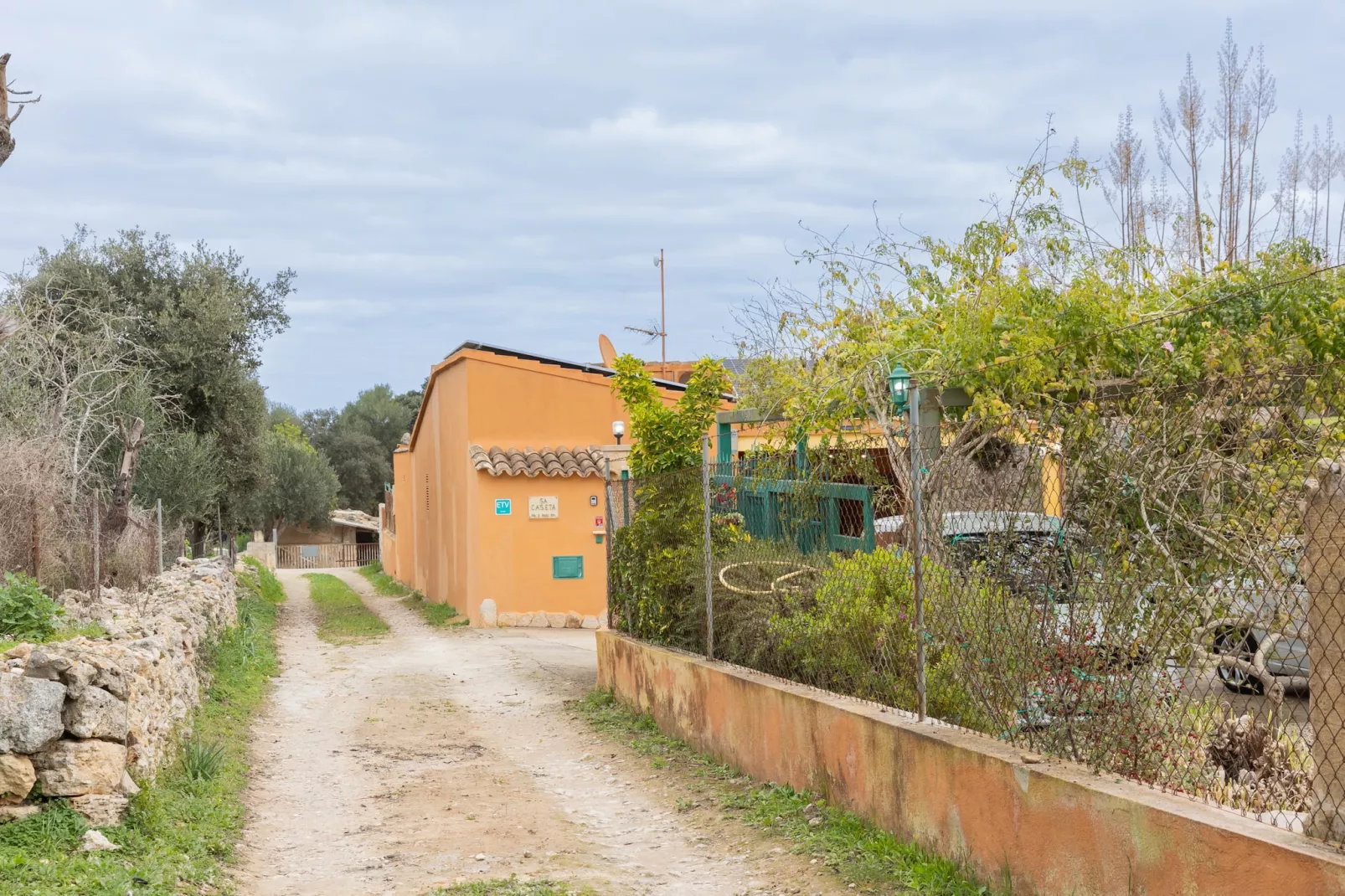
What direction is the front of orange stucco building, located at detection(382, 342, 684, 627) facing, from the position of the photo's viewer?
facing the viewer

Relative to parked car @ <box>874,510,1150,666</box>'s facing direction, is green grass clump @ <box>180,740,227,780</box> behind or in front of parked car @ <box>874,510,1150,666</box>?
behind

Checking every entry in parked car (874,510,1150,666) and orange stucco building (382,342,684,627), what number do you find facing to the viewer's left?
0

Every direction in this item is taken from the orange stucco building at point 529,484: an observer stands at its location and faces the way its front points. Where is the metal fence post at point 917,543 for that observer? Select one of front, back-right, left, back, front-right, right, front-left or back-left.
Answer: front

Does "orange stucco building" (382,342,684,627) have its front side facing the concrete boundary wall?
yes

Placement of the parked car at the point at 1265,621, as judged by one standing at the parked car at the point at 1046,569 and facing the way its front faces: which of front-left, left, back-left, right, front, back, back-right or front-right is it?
front

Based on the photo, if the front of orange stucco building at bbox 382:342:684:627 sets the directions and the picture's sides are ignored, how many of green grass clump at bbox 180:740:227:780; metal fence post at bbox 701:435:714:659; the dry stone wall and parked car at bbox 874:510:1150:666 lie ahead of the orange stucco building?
4

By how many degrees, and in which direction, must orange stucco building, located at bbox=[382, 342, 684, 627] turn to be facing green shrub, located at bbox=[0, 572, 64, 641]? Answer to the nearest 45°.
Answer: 0° — it already faces it

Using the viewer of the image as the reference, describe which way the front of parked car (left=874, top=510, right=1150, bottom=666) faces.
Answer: facing the viewer and to the right of the viewer

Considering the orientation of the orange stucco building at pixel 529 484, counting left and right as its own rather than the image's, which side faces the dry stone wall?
front

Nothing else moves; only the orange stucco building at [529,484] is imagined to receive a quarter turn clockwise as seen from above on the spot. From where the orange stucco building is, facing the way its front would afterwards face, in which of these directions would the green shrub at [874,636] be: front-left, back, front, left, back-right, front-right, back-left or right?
left
